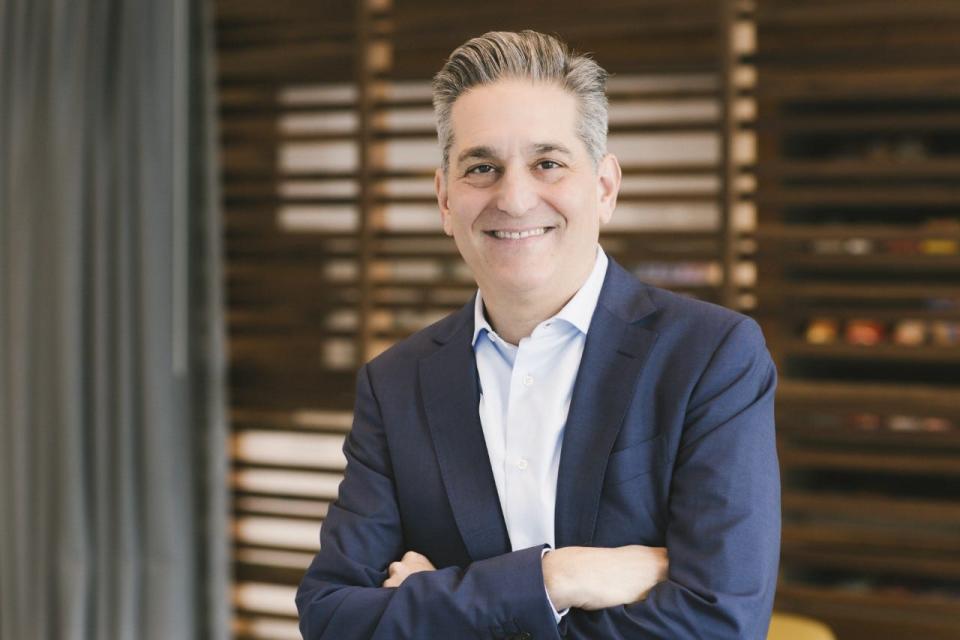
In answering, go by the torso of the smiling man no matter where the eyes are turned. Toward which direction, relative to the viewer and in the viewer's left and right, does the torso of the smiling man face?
facing the viewer

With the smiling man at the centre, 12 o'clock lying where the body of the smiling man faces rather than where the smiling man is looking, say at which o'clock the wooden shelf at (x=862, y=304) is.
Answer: The wooden shelf is roughly at 7 o'clock from the smiling man.

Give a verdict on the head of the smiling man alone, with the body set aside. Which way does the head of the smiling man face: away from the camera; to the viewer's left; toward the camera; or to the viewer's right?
toward the camera

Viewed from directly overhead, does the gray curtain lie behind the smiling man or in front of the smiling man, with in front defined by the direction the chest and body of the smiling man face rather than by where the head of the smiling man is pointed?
behind

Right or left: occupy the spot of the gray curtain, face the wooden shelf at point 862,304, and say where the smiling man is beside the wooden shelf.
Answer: right
